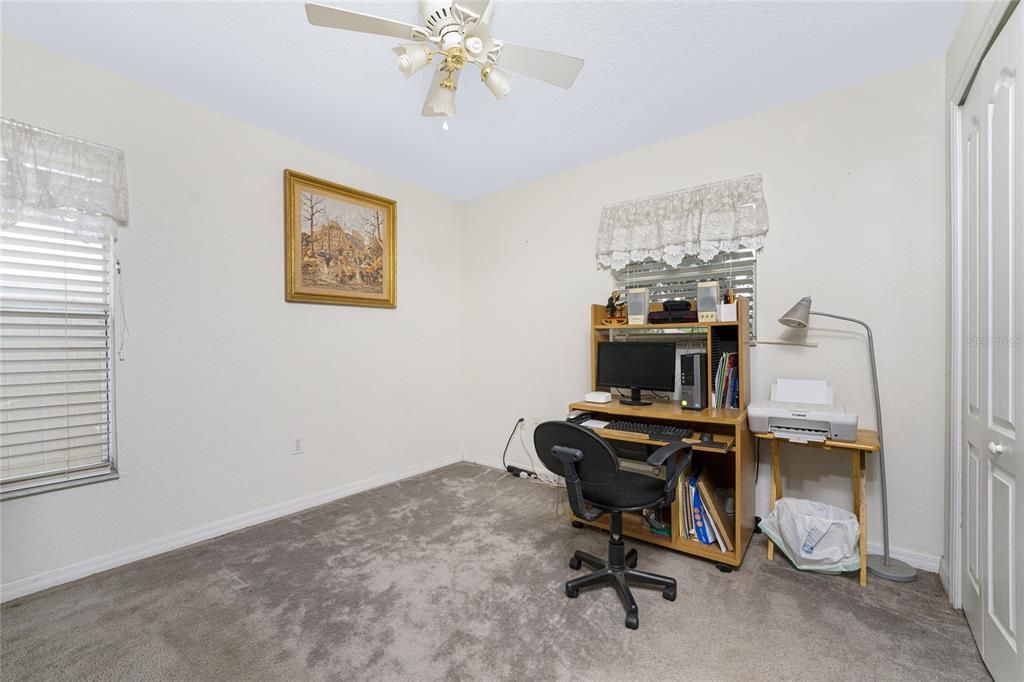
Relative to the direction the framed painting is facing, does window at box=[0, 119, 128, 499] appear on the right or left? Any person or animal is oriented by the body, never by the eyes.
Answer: on its right

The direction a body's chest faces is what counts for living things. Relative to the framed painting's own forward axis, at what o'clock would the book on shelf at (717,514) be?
The book on shelf is roughly at 12 o'clock from the framed painting.

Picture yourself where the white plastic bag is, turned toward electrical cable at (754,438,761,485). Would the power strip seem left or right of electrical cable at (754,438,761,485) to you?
left

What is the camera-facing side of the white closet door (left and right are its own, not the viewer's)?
left

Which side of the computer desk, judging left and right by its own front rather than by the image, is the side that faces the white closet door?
left

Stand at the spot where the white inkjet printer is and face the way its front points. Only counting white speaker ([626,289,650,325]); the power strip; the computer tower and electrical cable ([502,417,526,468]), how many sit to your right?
4

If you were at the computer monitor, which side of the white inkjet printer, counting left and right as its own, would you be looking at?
right
